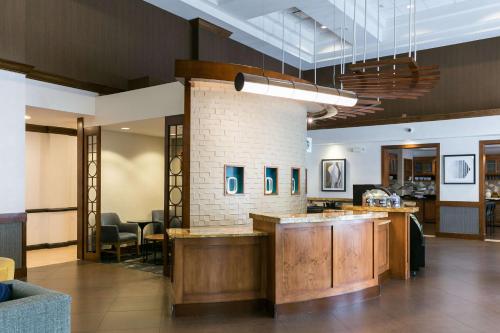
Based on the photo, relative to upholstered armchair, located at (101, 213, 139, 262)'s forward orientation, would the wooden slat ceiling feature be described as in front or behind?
in front

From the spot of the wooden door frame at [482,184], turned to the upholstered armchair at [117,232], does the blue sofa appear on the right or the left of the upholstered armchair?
left

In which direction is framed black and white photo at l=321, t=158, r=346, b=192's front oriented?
toward the camera

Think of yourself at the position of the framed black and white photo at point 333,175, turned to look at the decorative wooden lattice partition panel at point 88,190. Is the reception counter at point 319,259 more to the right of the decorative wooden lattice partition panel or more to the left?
left

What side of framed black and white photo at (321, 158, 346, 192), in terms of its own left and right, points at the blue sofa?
front

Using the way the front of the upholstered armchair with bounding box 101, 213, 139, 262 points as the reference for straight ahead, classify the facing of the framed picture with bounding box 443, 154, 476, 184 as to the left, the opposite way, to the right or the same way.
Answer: to the right

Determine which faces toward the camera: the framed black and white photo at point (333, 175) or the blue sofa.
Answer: the framed black and white photo

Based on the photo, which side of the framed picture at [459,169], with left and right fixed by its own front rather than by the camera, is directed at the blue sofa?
front

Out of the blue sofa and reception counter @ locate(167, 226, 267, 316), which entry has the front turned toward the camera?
the reception counter

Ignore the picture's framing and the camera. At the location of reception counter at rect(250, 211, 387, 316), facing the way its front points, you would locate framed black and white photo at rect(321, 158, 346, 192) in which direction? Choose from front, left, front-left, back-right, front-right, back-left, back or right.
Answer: back-left

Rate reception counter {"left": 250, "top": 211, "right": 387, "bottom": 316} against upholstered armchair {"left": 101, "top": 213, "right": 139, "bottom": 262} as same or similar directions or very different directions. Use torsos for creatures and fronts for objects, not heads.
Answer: same or similar directions

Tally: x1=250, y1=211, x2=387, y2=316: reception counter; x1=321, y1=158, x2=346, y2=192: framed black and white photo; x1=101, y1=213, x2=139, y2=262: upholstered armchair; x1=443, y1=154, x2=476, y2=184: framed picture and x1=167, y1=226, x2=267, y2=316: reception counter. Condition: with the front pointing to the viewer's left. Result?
0

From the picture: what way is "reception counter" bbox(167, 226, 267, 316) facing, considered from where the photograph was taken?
facing the viewer

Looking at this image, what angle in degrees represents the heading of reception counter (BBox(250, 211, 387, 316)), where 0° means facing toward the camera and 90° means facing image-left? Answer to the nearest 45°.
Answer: approximately 315°

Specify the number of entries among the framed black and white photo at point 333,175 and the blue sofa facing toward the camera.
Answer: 1

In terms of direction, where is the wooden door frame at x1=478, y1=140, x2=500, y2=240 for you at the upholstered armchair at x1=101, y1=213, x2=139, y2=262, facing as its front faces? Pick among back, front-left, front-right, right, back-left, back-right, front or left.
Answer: front-left
